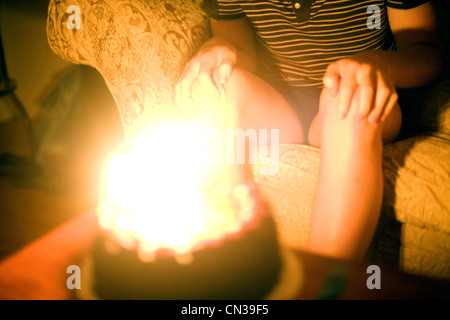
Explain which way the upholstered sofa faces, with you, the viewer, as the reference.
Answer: facing the viewer
